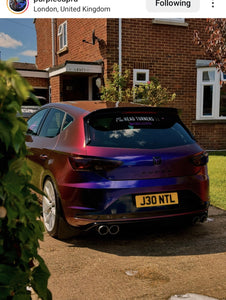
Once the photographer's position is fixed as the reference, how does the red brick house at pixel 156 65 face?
facing the viewer and to the left of the viewer

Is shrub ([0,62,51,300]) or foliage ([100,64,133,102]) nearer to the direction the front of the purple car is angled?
the foliage

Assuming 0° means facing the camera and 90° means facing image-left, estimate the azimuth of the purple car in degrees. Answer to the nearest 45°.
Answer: approximately 135°

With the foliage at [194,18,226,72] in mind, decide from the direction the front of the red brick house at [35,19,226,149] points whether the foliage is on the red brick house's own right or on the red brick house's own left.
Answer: on the red brick house's own left

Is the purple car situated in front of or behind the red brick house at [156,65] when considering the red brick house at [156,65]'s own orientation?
in front

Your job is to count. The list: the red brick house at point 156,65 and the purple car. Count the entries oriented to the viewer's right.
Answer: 0

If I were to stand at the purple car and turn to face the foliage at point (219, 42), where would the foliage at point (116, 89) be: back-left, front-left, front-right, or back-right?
front-left

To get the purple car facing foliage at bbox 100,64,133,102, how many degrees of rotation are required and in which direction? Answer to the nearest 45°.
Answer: approximately 45° to its right

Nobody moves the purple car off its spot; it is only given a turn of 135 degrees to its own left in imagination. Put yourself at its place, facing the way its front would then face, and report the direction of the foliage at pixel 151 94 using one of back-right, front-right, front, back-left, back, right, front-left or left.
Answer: back
